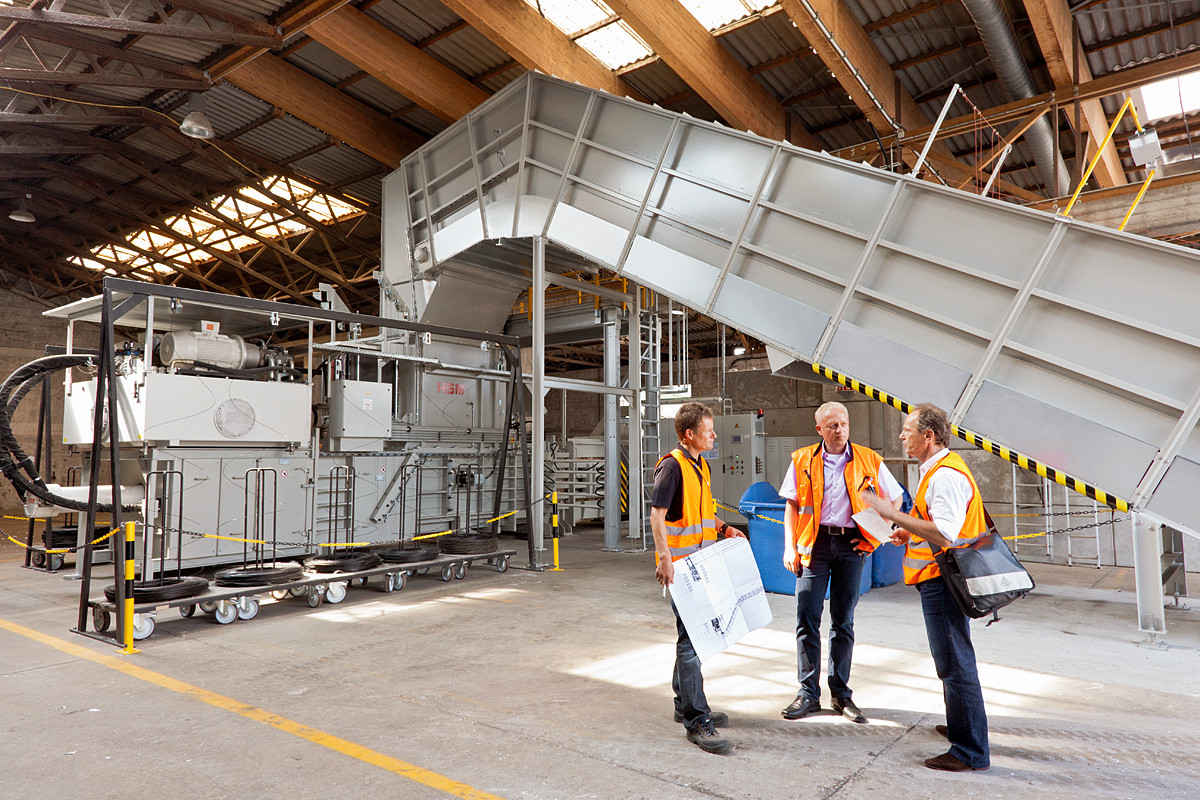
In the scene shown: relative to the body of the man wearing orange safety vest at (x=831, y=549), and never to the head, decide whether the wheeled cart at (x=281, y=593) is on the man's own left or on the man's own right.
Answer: on the man's own right

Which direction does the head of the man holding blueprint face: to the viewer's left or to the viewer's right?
to the viewer's right

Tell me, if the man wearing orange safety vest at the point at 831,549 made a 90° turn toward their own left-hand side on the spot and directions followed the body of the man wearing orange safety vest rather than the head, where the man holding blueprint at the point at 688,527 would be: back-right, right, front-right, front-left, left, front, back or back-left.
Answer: back-right

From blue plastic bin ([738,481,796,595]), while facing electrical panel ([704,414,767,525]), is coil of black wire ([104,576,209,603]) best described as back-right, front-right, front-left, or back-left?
back-left

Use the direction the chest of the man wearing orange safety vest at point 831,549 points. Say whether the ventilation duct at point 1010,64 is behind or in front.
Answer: behind
